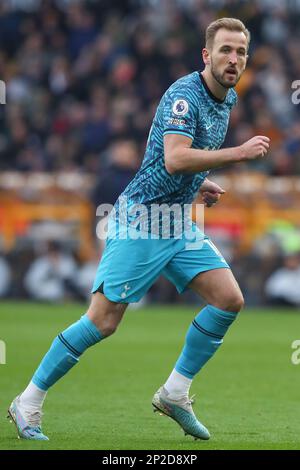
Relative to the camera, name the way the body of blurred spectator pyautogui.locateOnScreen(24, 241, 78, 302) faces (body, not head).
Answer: toward the camera

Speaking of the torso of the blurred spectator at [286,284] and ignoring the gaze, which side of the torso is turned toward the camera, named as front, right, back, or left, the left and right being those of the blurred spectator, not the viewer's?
front

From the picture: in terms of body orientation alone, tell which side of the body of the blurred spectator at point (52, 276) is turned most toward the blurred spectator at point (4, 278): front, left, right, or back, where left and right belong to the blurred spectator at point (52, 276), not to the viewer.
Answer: right

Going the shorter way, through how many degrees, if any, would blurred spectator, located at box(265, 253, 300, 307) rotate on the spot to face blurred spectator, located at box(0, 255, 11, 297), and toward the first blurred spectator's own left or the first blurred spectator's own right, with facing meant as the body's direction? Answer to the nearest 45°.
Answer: approximately 90° to the first blurred spectator's own right
